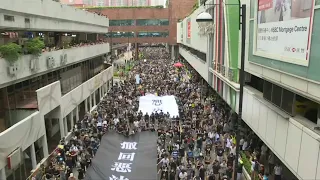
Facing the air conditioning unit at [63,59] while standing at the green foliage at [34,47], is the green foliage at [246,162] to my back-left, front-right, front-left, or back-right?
back-right

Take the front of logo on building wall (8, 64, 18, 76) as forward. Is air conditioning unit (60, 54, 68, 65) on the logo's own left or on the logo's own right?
on the logo's own left

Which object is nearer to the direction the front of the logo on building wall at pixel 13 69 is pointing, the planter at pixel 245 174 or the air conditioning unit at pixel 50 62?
the planter

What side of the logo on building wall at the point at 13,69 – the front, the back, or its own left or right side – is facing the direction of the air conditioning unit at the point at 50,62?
left

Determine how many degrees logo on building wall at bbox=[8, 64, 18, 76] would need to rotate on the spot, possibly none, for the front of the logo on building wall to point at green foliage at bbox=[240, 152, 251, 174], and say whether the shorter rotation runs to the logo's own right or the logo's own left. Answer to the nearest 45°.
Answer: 0° — it already faces it

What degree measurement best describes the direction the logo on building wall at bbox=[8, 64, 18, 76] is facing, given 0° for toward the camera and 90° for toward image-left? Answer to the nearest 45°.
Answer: approximately 315°

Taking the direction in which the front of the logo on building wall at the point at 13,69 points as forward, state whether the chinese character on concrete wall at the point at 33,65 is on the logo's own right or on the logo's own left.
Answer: on the logo's own left

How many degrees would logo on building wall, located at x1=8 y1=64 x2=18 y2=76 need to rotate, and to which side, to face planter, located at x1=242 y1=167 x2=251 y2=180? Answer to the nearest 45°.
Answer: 0° — it already faces it

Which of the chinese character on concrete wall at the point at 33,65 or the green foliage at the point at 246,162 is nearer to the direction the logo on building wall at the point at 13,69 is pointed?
the green foliage
